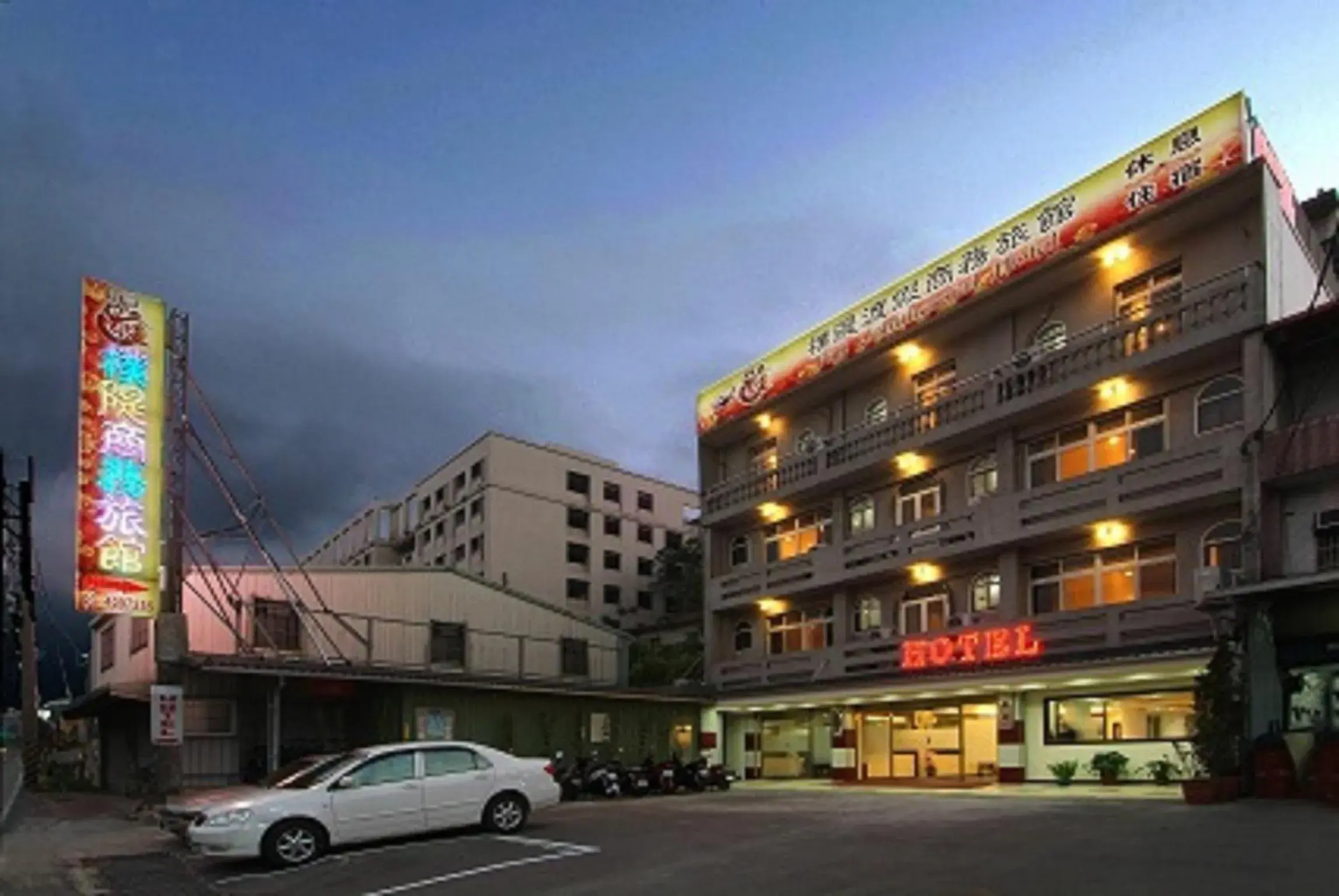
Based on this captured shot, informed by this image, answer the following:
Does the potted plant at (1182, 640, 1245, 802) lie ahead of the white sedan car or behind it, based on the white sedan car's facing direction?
behind

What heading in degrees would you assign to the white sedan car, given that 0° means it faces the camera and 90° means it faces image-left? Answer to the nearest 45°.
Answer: approximately 45°

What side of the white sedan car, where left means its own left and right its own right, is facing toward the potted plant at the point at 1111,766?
back

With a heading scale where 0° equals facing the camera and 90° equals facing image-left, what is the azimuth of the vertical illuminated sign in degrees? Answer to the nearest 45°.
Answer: approximately 315°

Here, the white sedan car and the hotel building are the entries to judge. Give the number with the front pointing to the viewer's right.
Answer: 0

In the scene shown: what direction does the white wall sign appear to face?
toward the camera

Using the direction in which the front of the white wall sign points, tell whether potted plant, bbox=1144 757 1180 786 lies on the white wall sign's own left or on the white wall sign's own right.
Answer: on the white wall sign's own left

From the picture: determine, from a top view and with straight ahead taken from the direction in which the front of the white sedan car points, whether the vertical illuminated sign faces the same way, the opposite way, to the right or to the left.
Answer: to the left

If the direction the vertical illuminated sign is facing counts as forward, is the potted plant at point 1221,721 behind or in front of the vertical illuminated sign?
in front

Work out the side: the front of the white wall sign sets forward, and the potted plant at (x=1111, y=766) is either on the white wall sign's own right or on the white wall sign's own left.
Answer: on the white wall sign's own left

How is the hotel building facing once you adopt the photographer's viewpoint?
facing the viewer and to the left of the viewer

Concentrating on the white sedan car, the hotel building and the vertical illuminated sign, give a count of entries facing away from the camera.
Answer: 0
